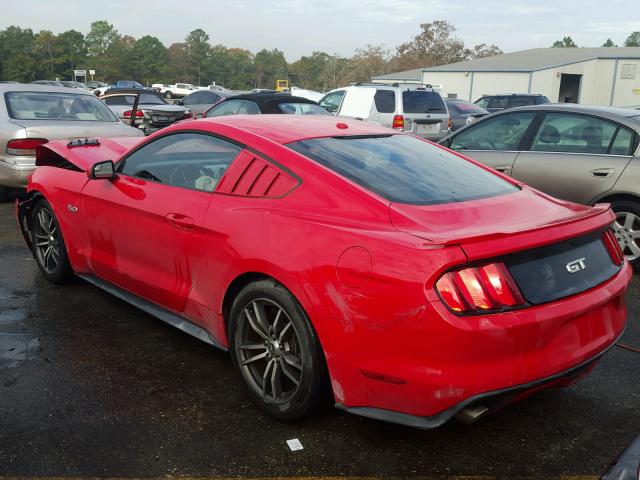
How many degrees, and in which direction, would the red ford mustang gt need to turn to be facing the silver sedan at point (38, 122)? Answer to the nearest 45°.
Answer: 0° — it already faces it

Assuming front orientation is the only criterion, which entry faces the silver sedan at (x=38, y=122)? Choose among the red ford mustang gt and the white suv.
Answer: the red ford mustang gt

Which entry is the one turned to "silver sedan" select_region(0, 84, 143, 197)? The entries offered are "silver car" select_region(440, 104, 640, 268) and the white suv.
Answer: the silver car

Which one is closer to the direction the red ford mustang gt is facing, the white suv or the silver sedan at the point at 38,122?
the silver sedan

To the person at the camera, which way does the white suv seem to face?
facing away from the viewer and to the left of the viewer

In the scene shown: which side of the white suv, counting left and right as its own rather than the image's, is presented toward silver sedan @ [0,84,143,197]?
left

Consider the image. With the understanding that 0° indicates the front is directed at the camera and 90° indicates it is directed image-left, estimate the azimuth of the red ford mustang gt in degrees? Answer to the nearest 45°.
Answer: approximately 135°

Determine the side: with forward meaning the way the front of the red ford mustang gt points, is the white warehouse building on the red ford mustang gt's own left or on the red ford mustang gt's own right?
on the red ford mustang gt's own right

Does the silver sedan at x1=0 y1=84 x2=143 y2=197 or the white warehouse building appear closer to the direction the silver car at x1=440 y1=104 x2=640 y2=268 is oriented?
the silver sedan

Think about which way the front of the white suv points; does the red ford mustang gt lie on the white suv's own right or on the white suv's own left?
on the white suv's own left

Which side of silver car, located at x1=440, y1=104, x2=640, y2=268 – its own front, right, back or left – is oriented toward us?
left

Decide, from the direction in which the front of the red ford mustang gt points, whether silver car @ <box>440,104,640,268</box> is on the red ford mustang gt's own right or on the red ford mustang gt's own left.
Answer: on the red ford mustang gt's own right
